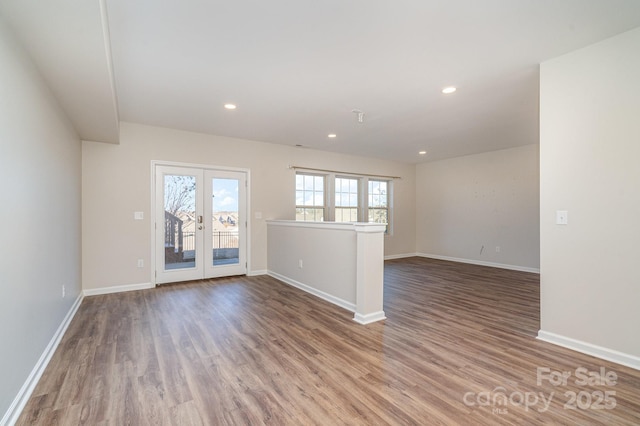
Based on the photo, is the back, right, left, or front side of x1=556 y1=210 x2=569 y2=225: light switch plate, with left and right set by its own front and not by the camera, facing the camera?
front

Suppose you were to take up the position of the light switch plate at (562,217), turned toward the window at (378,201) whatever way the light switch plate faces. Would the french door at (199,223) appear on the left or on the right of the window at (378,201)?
left

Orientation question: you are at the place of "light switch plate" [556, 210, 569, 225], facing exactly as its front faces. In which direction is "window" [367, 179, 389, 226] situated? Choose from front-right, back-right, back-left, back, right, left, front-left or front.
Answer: back-right

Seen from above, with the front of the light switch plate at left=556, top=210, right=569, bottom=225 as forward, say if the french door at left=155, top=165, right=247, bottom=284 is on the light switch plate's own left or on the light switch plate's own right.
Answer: on the light switch plate's own right

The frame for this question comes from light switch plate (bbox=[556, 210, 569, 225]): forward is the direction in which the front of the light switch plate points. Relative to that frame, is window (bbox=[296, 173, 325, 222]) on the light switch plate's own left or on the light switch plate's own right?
on the light switch plate's own right

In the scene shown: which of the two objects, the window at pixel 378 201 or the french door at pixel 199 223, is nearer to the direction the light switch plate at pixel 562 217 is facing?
the french door
